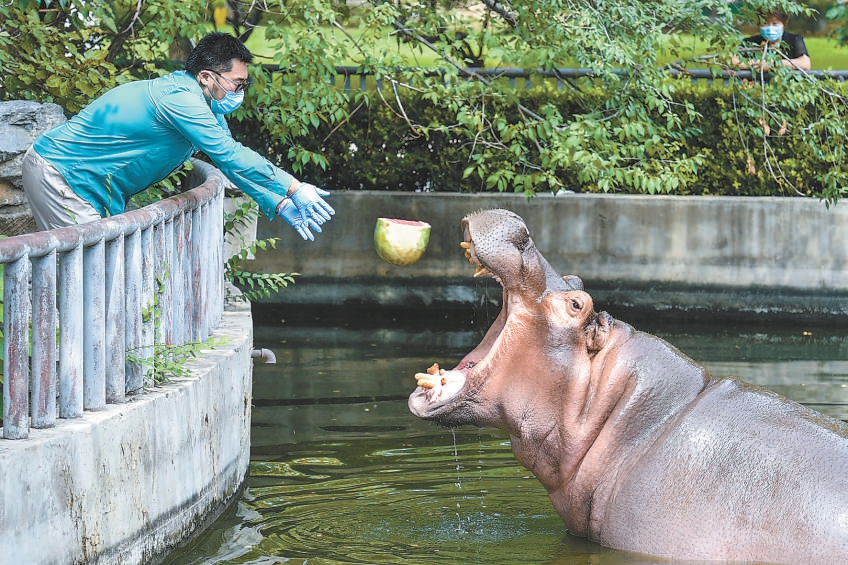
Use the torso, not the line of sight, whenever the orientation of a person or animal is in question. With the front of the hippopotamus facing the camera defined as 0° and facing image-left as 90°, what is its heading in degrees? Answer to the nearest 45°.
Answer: approximately 90°

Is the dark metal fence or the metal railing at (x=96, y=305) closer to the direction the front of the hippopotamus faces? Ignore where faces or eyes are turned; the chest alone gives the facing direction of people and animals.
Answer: the metal railing

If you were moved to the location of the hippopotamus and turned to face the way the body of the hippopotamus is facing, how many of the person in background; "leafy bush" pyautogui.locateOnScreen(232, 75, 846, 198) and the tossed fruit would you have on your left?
0

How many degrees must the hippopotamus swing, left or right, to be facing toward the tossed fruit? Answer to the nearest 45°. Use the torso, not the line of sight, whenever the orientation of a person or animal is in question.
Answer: approximately 45° to its right

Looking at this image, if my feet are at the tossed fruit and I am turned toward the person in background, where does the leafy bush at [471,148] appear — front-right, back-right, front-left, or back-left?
front-left

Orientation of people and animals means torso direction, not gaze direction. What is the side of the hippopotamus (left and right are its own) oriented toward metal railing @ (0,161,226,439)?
front

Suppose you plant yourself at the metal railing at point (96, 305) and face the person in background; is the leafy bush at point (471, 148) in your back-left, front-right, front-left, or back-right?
front-left

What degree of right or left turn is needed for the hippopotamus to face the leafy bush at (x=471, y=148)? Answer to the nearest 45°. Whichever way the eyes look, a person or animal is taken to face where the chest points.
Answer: approximately 90° to its right

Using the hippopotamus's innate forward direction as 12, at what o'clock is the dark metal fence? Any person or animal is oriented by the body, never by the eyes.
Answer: The dark metal fence is roughly at 3 o'clock from the hippopotamus.

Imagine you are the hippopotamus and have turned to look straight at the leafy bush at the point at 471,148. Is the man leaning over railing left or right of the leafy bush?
left

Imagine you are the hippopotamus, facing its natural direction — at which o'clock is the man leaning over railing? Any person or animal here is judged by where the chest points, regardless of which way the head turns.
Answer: The man leaning over railing is roughly at 1 o'clock from the hippopotamus.

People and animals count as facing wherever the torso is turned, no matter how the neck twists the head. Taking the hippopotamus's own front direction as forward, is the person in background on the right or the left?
on its right

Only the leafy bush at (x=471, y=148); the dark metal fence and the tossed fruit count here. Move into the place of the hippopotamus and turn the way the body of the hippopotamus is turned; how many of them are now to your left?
0

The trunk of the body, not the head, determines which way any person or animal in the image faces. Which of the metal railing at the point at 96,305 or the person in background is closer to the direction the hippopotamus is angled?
the metal railing

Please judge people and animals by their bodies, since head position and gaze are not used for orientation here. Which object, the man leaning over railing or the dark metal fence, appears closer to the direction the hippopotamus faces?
the man leaning over railing
